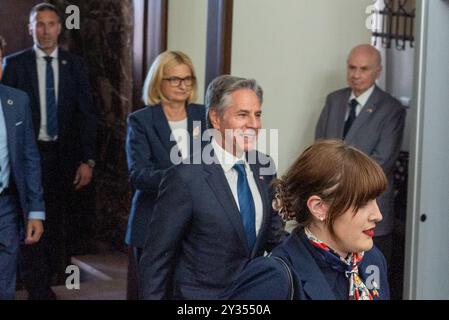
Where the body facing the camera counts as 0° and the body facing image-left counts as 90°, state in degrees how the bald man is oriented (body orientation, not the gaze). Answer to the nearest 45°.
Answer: approximately 45°

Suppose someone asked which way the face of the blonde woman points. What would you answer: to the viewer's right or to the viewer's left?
to the viewer's right

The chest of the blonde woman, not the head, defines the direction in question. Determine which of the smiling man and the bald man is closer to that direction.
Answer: the smiling man

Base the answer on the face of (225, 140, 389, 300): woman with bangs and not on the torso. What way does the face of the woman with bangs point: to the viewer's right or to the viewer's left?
to the viewer's right
